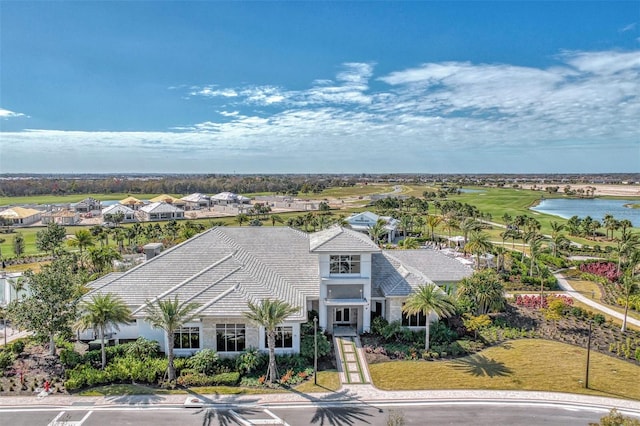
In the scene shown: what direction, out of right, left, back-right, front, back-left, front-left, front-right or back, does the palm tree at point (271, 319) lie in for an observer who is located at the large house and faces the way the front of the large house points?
front

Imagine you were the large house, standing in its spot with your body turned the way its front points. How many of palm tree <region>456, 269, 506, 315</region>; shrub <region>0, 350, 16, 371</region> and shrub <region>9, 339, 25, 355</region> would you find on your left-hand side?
1

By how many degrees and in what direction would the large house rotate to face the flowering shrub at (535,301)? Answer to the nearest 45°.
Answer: approximately 90° to its left

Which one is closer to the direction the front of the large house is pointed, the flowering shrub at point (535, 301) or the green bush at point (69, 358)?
the green bush

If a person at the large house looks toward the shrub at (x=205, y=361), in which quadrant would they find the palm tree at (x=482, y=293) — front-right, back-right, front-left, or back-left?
back-left

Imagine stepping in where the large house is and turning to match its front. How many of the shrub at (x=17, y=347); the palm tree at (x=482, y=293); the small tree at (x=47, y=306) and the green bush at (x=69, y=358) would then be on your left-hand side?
1

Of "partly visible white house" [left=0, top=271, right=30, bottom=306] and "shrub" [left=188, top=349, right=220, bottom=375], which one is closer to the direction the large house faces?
the shrub

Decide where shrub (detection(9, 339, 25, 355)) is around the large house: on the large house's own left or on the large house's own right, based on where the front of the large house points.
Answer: on the large house's own right

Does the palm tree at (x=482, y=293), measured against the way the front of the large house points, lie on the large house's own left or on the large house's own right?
on the large house's own left

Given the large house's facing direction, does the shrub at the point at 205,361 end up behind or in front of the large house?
in front

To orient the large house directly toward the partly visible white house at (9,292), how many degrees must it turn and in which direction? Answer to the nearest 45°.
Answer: approximately 135° to its right

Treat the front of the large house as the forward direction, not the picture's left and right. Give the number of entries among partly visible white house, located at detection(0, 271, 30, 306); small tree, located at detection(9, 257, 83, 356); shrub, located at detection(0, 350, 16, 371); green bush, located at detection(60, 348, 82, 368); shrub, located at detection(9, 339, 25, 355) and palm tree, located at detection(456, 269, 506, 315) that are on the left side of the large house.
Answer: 1

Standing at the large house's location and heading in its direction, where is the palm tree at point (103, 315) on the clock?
The palm tree is roughly at 2 o'clock from the large house.

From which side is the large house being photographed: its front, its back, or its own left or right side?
front

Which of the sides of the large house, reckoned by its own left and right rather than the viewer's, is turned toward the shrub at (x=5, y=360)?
right

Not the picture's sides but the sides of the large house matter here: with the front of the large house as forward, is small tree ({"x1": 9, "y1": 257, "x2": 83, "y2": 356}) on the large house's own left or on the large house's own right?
on the large house's own right

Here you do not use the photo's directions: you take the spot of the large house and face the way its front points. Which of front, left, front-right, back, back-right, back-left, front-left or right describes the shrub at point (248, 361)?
front
